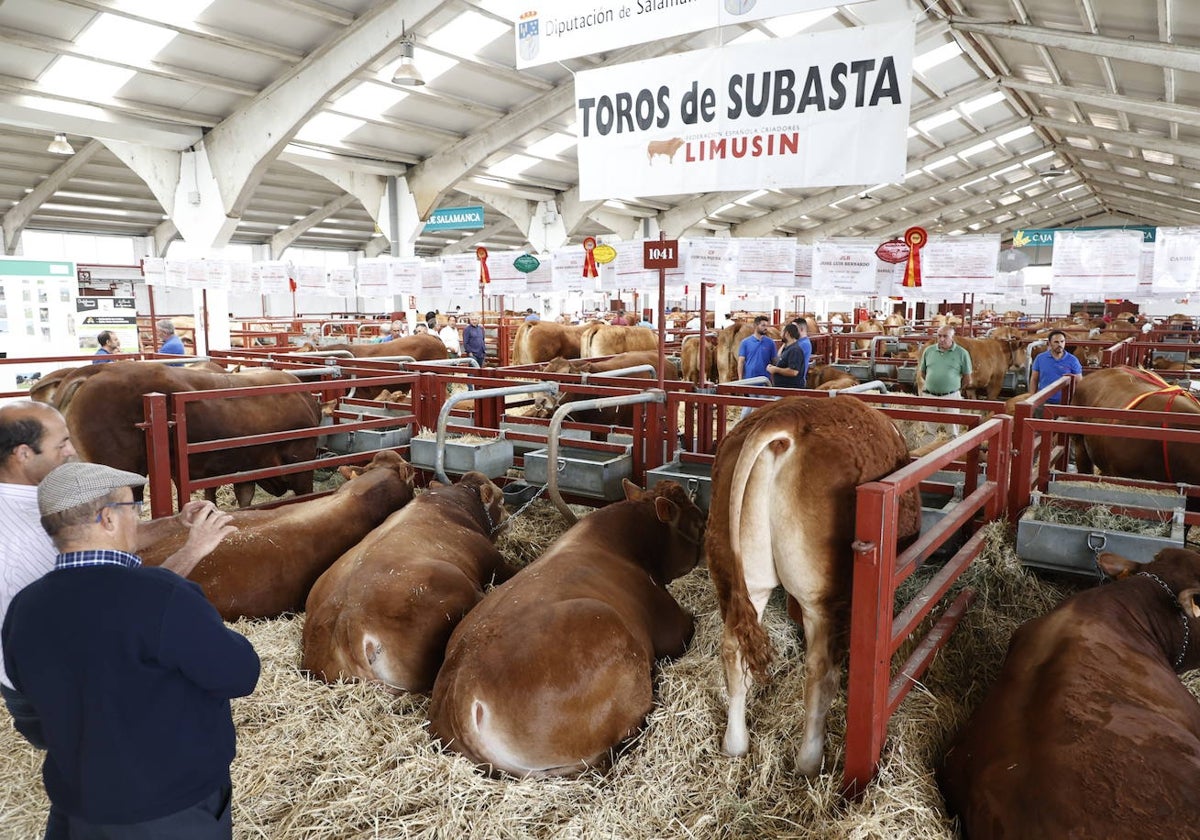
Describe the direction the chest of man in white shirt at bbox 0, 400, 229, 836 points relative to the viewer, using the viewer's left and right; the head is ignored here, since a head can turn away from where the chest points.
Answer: facing to the right of the viewer

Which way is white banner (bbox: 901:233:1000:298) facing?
toward the camera

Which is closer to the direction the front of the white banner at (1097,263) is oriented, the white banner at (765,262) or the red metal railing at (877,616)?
the red metal railing

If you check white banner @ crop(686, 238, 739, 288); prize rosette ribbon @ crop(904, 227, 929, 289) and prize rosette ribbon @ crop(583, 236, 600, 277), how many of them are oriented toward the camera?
3

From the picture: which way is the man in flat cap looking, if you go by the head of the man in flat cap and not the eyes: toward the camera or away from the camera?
away from the camera

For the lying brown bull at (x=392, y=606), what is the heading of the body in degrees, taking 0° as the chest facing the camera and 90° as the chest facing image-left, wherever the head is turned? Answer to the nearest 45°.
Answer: approximately 225°

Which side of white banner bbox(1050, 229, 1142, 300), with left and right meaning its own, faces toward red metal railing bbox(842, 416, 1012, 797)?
front

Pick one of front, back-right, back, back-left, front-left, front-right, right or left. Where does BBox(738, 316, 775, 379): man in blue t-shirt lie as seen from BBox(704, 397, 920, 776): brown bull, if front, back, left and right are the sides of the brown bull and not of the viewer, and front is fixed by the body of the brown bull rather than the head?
front-left

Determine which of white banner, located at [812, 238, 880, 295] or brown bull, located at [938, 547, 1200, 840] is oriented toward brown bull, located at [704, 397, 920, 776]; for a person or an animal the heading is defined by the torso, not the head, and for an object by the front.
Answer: the white banner

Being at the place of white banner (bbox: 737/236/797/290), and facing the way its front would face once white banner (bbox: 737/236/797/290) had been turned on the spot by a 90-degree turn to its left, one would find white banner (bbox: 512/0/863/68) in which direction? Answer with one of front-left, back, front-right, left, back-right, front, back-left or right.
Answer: right

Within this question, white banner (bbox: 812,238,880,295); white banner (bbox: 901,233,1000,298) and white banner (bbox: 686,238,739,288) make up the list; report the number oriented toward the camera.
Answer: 3

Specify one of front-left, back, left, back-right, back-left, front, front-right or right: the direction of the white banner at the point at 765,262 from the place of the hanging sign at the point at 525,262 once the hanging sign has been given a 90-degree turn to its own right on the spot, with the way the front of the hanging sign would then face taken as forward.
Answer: back-left

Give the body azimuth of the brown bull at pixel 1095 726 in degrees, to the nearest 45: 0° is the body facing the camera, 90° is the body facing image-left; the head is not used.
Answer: approximately 225°

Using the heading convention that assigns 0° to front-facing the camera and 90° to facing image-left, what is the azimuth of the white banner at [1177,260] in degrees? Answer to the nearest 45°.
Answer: approximately 0°

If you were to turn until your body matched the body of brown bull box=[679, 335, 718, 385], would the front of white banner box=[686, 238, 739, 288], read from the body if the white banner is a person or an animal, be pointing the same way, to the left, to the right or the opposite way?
the opposite way

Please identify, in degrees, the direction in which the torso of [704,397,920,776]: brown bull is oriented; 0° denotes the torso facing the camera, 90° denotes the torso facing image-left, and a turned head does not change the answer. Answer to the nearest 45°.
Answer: approximately 225°

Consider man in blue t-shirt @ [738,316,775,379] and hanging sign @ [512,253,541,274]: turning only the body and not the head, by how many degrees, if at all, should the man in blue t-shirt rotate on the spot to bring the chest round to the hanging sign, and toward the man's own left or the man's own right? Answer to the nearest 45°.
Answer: approximately 135° to the man's own right

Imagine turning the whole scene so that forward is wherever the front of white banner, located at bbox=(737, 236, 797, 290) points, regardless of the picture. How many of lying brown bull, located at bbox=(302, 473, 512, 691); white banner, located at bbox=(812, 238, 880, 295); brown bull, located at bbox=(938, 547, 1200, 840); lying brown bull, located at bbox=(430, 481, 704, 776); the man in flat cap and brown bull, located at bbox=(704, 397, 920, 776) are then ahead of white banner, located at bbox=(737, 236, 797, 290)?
5
